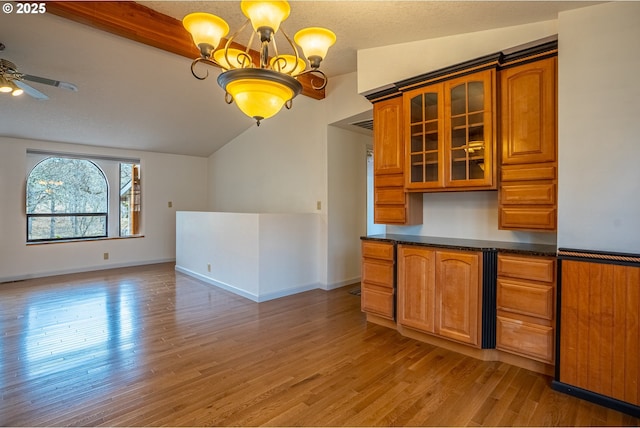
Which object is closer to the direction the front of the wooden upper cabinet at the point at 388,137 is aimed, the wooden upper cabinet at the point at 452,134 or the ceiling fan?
the ceiling fan

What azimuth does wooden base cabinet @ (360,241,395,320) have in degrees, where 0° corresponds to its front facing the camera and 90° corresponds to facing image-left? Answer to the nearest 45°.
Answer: approximately 45°

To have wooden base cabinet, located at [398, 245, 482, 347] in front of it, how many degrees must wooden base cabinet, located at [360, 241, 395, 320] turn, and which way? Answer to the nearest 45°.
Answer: approximately 90° to its left

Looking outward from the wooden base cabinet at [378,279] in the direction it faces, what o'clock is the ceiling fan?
The ceiling fan is roughly at 1 o'clock from the wooden base cabinet.
